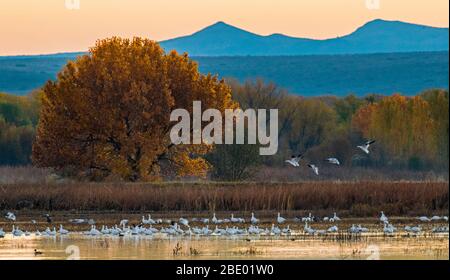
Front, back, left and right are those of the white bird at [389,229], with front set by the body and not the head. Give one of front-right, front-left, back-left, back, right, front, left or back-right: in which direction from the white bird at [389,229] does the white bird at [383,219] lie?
right

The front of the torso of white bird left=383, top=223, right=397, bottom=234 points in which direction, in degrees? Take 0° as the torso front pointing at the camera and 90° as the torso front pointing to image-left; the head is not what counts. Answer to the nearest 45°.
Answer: approximately 90°

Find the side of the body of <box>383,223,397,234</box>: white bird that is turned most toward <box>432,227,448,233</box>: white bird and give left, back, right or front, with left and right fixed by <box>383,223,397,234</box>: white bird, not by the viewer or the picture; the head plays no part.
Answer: back

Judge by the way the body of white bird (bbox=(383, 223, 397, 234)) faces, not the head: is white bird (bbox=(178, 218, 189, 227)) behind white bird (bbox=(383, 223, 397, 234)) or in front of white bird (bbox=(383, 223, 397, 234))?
in front

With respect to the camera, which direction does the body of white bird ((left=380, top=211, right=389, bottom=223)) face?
to the viewer's left

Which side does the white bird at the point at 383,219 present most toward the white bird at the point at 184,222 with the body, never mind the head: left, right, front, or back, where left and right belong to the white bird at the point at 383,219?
front

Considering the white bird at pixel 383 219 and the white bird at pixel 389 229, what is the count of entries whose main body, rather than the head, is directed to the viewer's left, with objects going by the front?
2

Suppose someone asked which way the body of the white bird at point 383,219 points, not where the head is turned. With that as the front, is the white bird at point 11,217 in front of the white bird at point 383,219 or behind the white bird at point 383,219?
in front

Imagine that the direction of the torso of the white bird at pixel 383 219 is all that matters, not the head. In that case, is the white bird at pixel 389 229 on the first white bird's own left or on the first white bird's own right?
on the first white bird's own left
